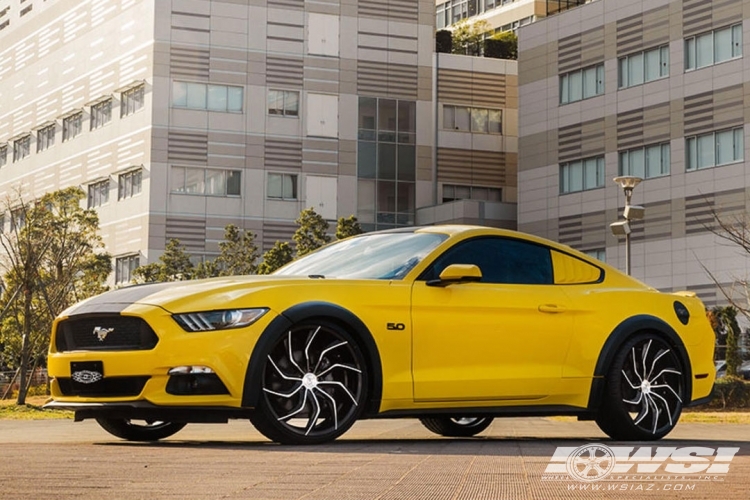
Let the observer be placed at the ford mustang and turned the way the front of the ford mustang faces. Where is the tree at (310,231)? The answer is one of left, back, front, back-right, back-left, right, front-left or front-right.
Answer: back-right

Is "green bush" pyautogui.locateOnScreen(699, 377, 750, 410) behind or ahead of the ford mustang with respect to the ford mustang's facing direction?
behind

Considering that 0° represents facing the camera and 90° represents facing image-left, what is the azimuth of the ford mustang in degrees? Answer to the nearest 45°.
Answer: approximately 45°
